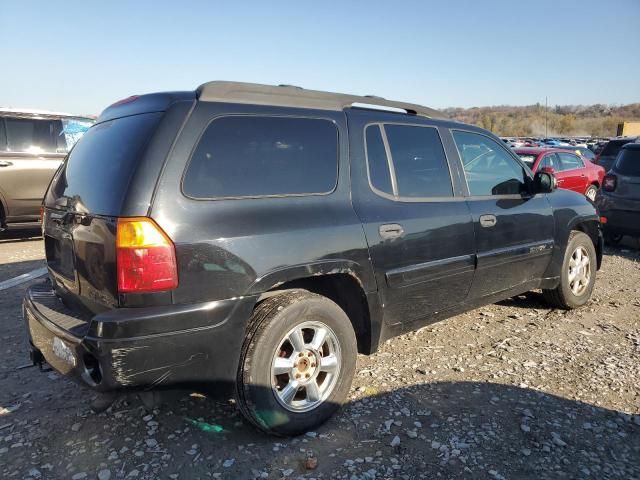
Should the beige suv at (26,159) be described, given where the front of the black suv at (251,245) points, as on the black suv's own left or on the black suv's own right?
on the black suv's own left

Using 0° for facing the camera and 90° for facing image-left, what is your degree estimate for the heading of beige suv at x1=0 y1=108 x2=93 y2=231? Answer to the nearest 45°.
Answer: approximately 270°

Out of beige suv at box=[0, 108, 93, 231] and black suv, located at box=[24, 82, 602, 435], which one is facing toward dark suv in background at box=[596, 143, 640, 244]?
the black suv

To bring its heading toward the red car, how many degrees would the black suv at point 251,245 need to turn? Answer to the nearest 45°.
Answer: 0° — it already faces it

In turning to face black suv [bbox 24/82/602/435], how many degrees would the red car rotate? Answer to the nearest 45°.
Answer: approximately 45° to its left

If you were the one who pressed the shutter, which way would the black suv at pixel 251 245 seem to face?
facing away from the viewer and to the right of the viewer

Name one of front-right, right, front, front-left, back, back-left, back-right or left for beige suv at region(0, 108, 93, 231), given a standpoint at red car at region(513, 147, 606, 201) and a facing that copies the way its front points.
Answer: front

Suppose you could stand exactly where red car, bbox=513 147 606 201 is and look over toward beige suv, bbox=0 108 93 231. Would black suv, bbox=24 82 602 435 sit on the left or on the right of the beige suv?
left

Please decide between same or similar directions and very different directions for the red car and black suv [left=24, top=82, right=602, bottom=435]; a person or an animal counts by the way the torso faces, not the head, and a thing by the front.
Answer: very different directions
